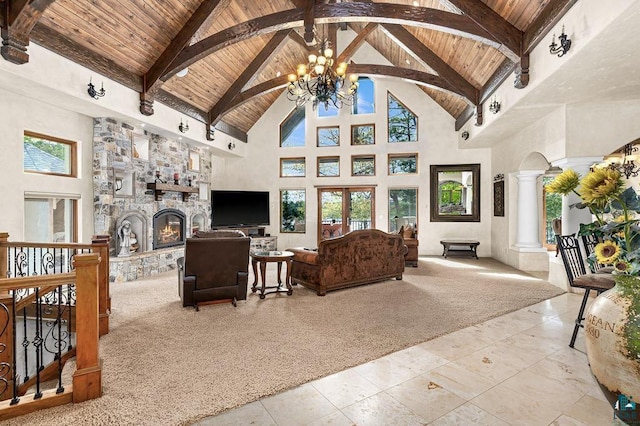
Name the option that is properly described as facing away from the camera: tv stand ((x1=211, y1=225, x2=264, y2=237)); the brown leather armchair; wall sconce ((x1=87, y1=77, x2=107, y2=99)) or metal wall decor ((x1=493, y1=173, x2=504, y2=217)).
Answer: the brown leather armchair

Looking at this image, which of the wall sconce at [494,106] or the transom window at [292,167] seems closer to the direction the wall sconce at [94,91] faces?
the wall sconce

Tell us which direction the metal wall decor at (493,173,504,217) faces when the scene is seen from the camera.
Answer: facing the viewer and to the left of the viewer

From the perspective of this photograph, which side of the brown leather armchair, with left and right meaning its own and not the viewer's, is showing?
back

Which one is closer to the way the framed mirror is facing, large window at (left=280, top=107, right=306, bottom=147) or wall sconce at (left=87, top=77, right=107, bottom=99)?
the wall sconce

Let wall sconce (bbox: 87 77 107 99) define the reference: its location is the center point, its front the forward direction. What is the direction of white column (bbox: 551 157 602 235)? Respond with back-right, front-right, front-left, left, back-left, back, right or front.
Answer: front

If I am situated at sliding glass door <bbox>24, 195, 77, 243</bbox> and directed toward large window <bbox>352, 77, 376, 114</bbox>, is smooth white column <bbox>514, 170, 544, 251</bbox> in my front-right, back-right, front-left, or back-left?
front-right

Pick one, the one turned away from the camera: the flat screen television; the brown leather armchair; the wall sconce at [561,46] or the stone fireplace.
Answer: the brown leather armchair

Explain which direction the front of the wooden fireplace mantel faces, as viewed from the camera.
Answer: facing the viewer and to the right of the viewer

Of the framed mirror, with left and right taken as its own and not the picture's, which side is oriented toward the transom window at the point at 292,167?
right

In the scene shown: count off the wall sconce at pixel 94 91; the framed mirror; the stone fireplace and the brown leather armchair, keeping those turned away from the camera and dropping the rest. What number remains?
1

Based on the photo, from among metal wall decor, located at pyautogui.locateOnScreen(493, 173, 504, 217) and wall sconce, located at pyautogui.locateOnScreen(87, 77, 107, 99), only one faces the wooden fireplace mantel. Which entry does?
the metal wall decor

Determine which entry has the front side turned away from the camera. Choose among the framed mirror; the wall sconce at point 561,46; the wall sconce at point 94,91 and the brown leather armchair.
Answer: the brown leather armchair

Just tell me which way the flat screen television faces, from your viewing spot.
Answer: facing the viewer

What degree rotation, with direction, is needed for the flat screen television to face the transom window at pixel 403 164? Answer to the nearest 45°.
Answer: approximately 90° to its left

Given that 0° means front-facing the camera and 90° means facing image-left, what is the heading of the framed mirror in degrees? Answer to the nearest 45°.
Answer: approximately 0°

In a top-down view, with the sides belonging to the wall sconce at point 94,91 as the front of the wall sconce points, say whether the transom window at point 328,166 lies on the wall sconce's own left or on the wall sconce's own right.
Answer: on the wall sconce's own left

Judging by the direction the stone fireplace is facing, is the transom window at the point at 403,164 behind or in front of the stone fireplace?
in front
